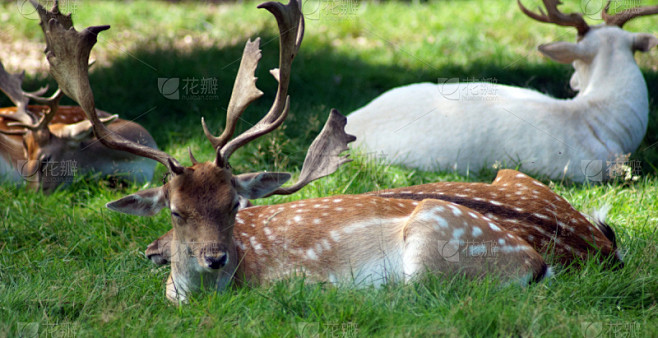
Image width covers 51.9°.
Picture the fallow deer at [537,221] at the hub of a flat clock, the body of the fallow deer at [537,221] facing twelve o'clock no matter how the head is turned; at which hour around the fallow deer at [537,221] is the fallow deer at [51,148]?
the fallow deer at [51,148] is roughly at 1 o'clock from the fallow deer at [537,221].

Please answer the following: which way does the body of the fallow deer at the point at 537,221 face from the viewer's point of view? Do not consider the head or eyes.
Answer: to the viewer's left

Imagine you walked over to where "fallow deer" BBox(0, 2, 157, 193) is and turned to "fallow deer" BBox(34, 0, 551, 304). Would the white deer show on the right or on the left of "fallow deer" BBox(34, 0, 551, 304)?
left

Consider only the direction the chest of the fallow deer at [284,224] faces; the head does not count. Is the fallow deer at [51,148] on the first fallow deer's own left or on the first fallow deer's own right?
on the first fallow deer's own right

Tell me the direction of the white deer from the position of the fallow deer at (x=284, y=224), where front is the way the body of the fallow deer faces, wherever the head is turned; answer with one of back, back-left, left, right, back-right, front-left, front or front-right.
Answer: back

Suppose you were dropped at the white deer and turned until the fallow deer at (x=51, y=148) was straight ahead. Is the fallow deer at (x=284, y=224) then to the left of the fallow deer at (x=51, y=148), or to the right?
left

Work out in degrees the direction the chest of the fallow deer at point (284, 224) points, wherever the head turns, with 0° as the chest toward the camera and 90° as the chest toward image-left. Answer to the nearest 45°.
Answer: approximately 45°

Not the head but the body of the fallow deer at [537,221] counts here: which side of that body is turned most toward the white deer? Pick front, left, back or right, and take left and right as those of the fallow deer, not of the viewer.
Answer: right

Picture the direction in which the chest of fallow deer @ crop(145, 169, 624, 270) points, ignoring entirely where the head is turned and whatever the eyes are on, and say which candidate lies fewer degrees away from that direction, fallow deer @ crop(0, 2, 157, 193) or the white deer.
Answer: the fallow deer
